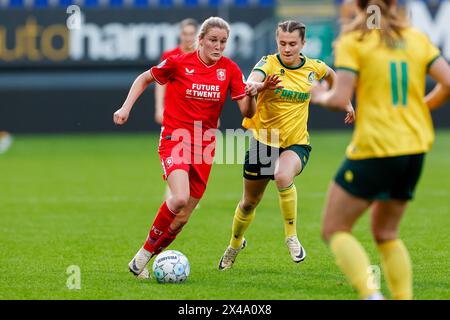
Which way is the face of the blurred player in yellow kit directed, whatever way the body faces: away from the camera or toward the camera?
away from the camera

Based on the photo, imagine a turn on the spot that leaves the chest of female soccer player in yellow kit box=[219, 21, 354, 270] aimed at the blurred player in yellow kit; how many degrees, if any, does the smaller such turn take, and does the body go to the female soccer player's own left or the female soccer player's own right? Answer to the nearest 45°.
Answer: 0° — they already face them

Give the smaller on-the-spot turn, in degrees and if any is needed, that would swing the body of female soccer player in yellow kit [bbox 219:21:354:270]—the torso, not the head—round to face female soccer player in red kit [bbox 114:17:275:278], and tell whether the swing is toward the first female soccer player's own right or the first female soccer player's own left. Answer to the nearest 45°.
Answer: approximately 45° to the first female soccer player's own right

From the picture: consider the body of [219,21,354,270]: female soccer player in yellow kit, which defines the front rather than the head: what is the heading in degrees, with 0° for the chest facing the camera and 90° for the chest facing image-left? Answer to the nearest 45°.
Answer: approximately 0°
